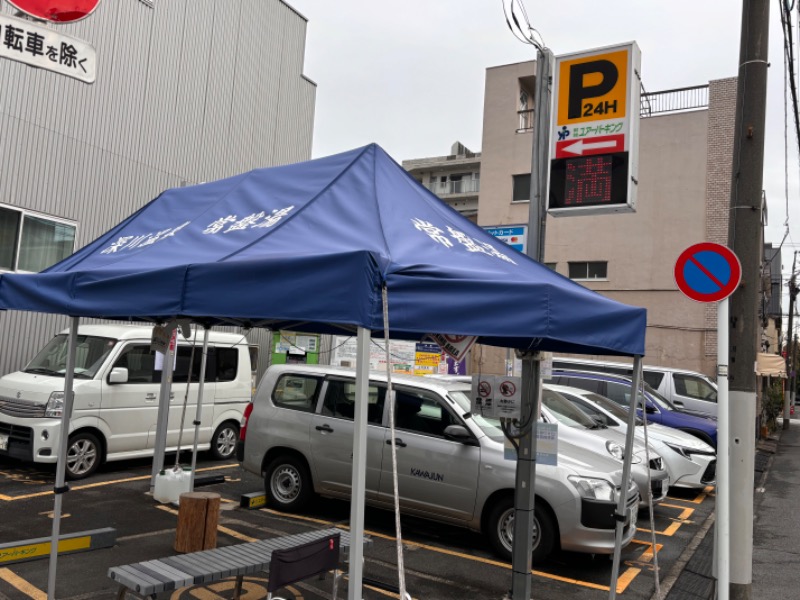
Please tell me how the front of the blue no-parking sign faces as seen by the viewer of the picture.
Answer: facing the viewer

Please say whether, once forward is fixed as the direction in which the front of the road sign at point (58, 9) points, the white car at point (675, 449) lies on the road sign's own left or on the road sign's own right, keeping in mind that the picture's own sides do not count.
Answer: on the road sign's own left

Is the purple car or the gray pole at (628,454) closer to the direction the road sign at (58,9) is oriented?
the gray pole

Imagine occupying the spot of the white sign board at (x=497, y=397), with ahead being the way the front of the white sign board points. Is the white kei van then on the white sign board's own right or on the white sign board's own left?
on the white sign board's own right

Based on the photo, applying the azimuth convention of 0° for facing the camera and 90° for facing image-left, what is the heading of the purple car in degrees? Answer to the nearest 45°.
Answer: approximately 315°

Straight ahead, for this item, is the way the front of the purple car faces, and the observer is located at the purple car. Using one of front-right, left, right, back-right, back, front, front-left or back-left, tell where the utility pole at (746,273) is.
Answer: front-right

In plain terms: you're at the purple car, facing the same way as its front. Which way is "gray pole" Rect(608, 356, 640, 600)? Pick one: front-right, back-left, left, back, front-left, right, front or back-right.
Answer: front-right

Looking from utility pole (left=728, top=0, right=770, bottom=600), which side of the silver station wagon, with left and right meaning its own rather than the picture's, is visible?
front

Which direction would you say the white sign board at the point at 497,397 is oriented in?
toward the camera

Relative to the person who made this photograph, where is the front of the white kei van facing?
facing the viewer and to the left of the viewer

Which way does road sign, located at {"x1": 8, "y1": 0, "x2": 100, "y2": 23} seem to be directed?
toward the camera

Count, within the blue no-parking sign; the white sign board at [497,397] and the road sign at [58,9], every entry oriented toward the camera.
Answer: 3

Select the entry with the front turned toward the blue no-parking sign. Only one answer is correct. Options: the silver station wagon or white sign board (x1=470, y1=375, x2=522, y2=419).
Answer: the silver station wagon

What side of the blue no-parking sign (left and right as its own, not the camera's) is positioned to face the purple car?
back

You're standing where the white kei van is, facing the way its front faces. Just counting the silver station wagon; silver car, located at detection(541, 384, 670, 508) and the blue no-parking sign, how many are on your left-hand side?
3

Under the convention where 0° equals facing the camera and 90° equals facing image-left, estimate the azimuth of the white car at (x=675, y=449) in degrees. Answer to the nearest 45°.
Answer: approximately 315°
